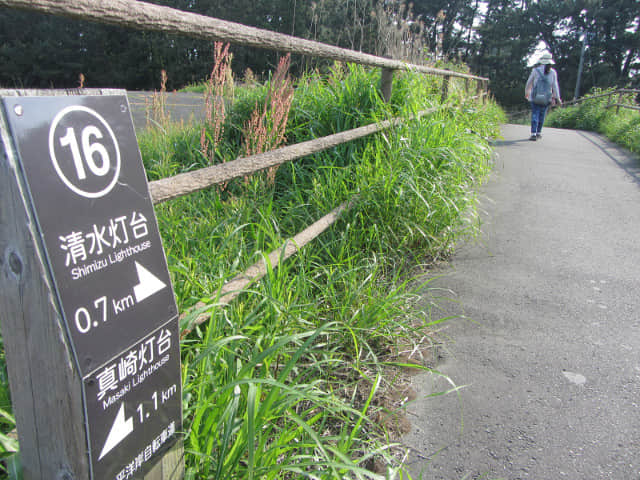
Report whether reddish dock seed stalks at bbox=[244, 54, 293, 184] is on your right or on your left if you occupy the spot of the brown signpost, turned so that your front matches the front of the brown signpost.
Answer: on your left

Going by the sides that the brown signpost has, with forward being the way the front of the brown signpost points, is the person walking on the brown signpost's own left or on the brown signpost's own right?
on the brown signpost's own left
